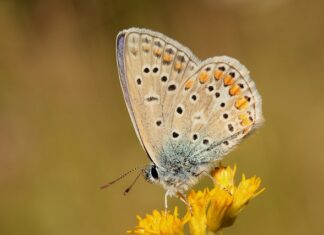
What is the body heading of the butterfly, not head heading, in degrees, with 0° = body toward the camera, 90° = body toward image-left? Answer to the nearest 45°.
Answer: approximately 90°
